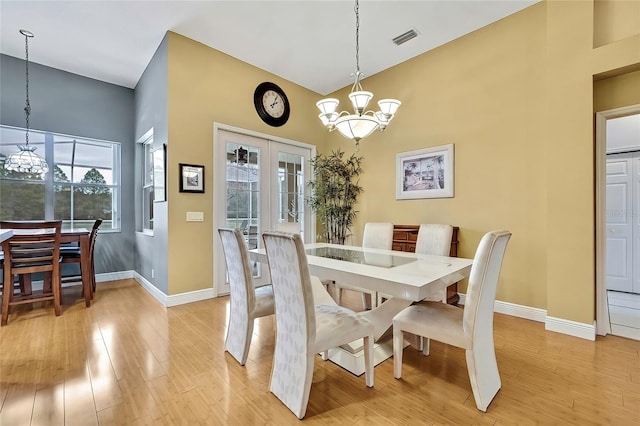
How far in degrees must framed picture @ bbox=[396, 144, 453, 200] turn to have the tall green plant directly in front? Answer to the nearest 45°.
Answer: approximately 45° to its right

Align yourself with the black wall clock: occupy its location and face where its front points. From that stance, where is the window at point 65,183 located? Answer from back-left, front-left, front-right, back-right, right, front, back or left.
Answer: back-right

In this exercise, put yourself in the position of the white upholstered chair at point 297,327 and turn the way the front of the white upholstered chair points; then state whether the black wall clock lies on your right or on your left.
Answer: on your left

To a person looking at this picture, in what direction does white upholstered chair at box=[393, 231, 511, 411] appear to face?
facing away from the viewer and to the left of the viewer

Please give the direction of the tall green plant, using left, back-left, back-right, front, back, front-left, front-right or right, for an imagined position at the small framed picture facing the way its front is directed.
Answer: front-left

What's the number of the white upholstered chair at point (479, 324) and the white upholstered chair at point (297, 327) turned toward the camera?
0

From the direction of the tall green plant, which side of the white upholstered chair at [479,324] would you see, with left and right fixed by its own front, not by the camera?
front

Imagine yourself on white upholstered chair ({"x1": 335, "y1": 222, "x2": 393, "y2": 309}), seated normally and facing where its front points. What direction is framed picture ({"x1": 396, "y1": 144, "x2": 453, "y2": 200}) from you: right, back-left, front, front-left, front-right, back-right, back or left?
back

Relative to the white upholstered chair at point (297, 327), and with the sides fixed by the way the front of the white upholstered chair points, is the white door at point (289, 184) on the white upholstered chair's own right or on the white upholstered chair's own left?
on the white upholstered chair's own left

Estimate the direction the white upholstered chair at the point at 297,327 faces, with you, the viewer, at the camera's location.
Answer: facing away from the viewer and to the right of the viewer

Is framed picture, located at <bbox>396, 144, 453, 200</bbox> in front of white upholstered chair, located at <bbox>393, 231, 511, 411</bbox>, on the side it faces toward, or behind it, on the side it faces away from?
in front

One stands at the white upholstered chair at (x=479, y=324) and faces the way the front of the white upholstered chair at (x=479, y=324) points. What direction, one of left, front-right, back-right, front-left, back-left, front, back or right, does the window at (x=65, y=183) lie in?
front-left

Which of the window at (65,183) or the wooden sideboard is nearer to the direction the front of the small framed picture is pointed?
the wooden sideboard

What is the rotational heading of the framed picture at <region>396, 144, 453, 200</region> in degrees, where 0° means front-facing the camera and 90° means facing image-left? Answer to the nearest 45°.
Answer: approximately 45°

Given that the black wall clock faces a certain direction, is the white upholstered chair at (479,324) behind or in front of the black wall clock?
in front

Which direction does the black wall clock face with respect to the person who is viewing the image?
facing the viewer and to the right of the viewer

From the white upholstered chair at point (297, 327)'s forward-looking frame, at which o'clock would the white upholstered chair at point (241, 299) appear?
the white upholstered chair at point (241, 299) is roughly at 9 o'clock from the white upholstered chair at point (297, 327).
